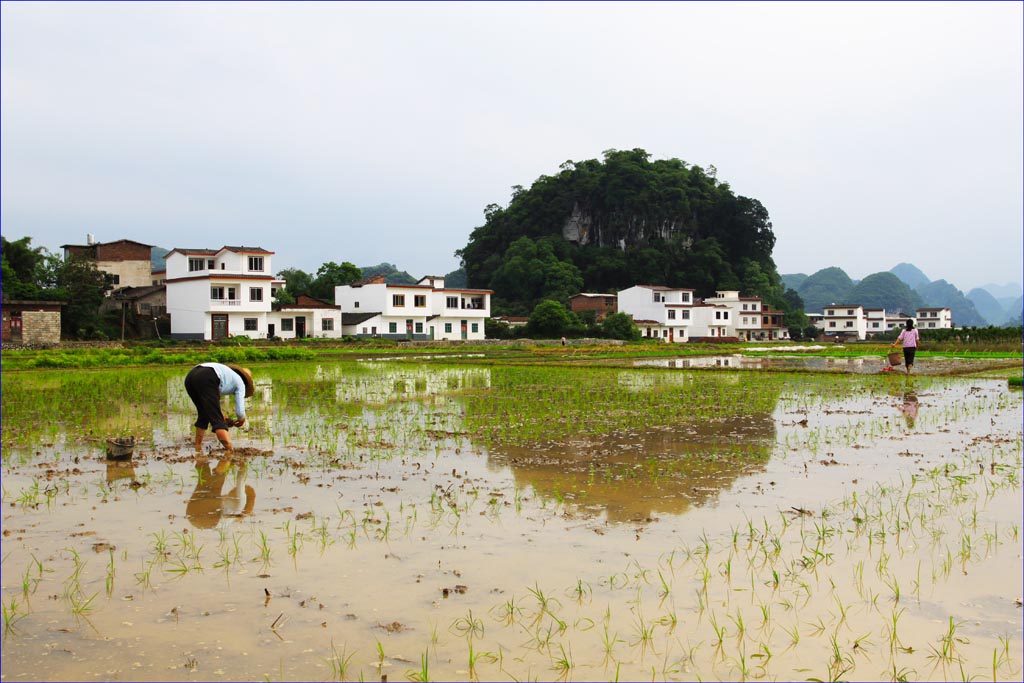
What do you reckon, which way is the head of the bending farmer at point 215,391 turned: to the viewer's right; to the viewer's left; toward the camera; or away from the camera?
to the viewer's right

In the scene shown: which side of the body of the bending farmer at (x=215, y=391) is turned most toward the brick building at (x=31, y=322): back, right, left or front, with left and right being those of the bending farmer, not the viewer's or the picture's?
left

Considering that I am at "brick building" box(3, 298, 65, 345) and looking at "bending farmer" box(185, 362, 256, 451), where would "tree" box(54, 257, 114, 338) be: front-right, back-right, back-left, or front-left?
back-left

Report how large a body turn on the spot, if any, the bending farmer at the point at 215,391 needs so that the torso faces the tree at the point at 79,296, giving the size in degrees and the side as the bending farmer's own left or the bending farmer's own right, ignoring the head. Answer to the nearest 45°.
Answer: approximately 90° to the bending farmer's own left

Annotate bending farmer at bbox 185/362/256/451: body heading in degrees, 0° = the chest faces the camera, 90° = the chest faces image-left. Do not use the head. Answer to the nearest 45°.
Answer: approximately 270°

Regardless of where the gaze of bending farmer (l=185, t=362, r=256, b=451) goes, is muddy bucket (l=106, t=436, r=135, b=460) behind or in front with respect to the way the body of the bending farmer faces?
behind
